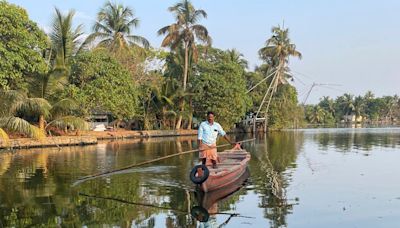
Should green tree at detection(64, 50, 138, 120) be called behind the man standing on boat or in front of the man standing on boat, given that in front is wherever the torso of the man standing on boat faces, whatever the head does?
behind

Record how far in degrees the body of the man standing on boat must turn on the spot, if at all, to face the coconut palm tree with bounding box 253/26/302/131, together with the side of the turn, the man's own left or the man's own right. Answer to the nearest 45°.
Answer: approximately 180°

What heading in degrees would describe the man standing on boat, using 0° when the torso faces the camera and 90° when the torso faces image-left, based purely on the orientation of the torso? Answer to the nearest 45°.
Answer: approximately 0°

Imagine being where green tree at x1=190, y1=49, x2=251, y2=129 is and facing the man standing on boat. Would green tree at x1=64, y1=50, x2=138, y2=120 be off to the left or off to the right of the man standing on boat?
right

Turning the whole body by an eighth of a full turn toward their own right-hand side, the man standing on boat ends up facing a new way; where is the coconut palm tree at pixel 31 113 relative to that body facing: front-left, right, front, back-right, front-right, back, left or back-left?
right

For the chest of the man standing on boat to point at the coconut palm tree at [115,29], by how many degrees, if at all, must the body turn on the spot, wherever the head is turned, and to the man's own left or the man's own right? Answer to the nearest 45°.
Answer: approximately 180°

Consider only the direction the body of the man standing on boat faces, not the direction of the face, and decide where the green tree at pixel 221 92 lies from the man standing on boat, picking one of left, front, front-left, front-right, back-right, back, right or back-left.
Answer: back
